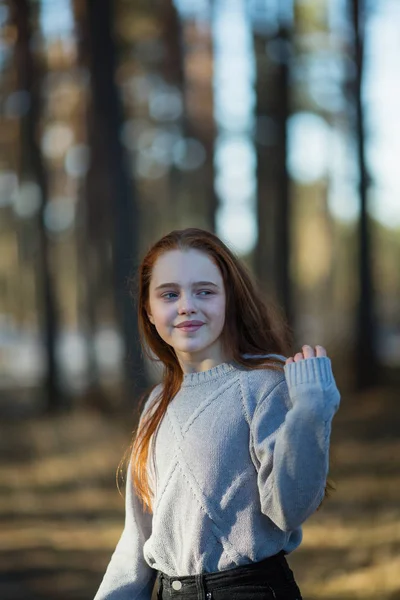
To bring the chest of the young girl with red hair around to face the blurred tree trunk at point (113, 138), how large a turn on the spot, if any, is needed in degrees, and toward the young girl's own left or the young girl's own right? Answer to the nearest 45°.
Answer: approximately 135° to the young girl's own right

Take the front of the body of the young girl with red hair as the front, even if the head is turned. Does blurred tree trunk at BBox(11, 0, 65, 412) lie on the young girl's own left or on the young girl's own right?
on the young girl's own right

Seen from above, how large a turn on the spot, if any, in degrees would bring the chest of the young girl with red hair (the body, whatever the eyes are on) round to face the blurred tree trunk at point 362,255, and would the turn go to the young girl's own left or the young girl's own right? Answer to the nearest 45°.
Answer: approximately 135° to the young girl's own right

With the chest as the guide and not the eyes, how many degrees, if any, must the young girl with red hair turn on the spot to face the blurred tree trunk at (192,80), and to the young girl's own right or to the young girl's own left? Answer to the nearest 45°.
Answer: approximately 135° to the young girl's own right

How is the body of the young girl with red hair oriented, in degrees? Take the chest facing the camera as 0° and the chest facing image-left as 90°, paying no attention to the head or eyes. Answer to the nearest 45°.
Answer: approximately 45°
